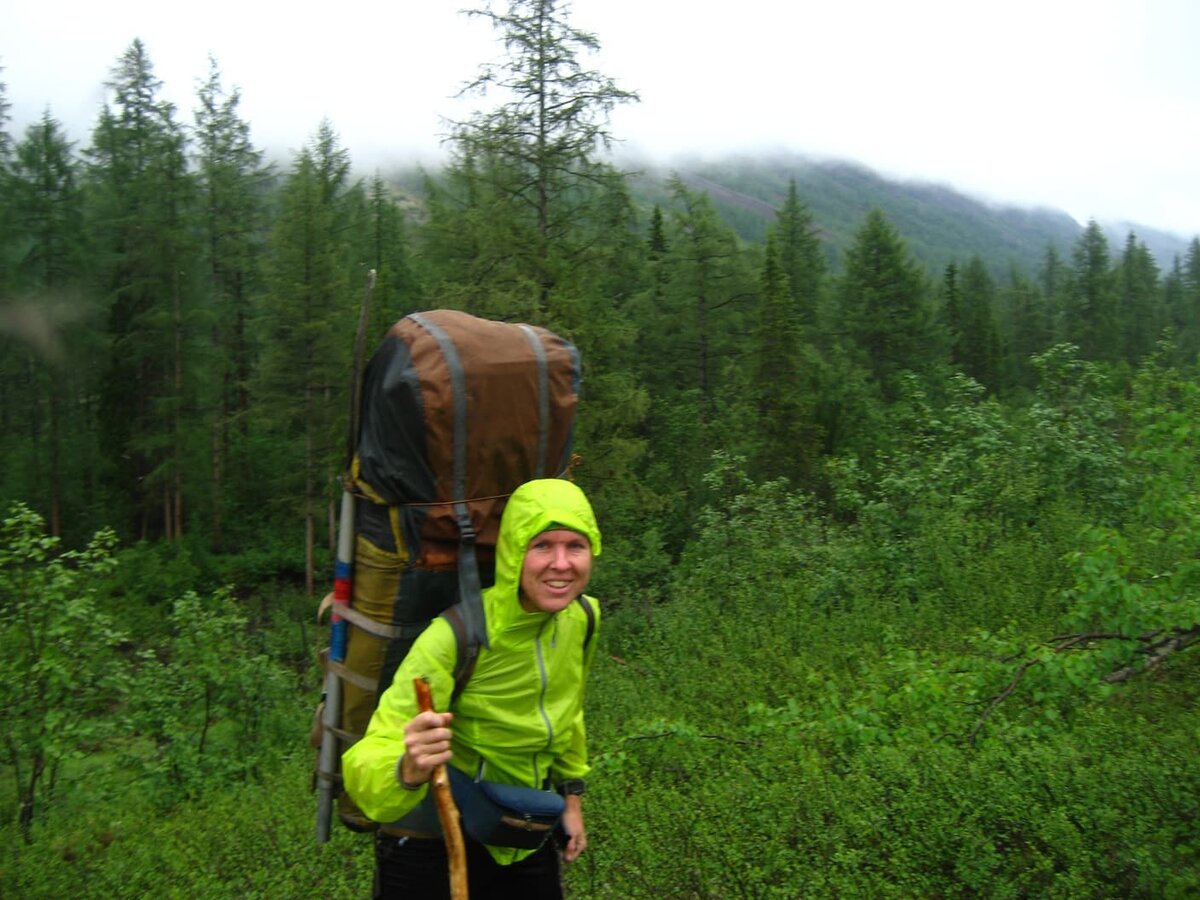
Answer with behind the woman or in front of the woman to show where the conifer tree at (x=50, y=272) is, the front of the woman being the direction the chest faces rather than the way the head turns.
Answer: behind

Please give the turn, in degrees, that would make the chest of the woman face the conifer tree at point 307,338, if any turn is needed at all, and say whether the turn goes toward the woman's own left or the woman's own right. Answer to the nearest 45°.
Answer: approximately 135° to the woman's own left

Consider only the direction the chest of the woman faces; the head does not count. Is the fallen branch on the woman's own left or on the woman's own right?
on the woman's own left

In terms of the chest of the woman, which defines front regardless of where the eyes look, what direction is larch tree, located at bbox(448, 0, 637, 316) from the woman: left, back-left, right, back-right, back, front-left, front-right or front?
back-left

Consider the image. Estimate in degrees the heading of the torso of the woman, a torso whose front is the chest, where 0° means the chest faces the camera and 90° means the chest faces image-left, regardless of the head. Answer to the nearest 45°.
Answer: approximately 315°

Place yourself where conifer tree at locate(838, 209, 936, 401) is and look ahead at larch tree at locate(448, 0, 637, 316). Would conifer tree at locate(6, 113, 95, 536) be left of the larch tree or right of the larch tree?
right

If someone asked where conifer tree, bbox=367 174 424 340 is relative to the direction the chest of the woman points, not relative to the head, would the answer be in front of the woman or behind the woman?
behind

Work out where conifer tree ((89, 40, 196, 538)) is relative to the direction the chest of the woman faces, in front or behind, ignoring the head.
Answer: behind
